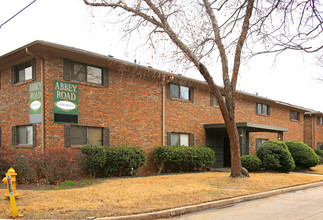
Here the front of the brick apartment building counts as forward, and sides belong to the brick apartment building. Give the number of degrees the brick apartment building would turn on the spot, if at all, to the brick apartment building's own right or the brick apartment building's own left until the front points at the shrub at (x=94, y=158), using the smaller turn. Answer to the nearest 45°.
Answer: approximately 45° to the brick apartment building's own right

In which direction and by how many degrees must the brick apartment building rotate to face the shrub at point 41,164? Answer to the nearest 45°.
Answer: approximately 45° to its right

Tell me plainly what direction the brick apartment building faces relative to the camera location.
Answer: facing the viewer and to the right of the viewer
